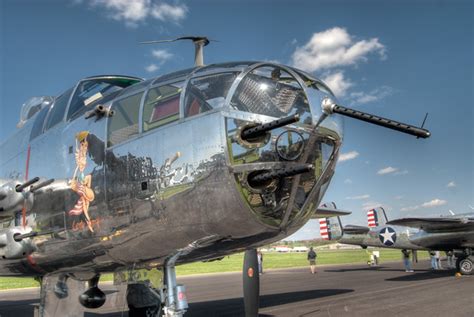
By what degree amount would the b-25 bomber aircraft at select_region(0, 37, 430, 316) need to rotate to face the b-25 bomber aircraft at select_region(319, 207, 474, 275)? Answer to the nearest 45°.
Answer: approximately 90° to its left

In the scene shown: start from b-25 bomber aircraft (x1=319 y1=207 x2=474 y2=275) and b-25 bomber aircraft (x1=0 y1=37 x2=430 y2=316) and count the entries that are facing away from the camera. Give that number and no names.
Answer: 0

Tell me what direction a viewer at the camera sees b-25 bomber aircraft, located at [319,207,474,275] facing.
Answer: facing the viewer and to the right of the viewer

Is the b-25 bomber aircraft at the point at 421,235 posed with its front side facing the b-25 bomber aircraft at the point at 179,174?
no

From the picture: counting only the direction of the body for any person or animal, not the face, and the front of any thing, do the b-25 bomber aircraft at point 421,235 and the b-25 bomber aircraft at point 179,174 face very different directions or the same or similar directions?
same or similar directions
